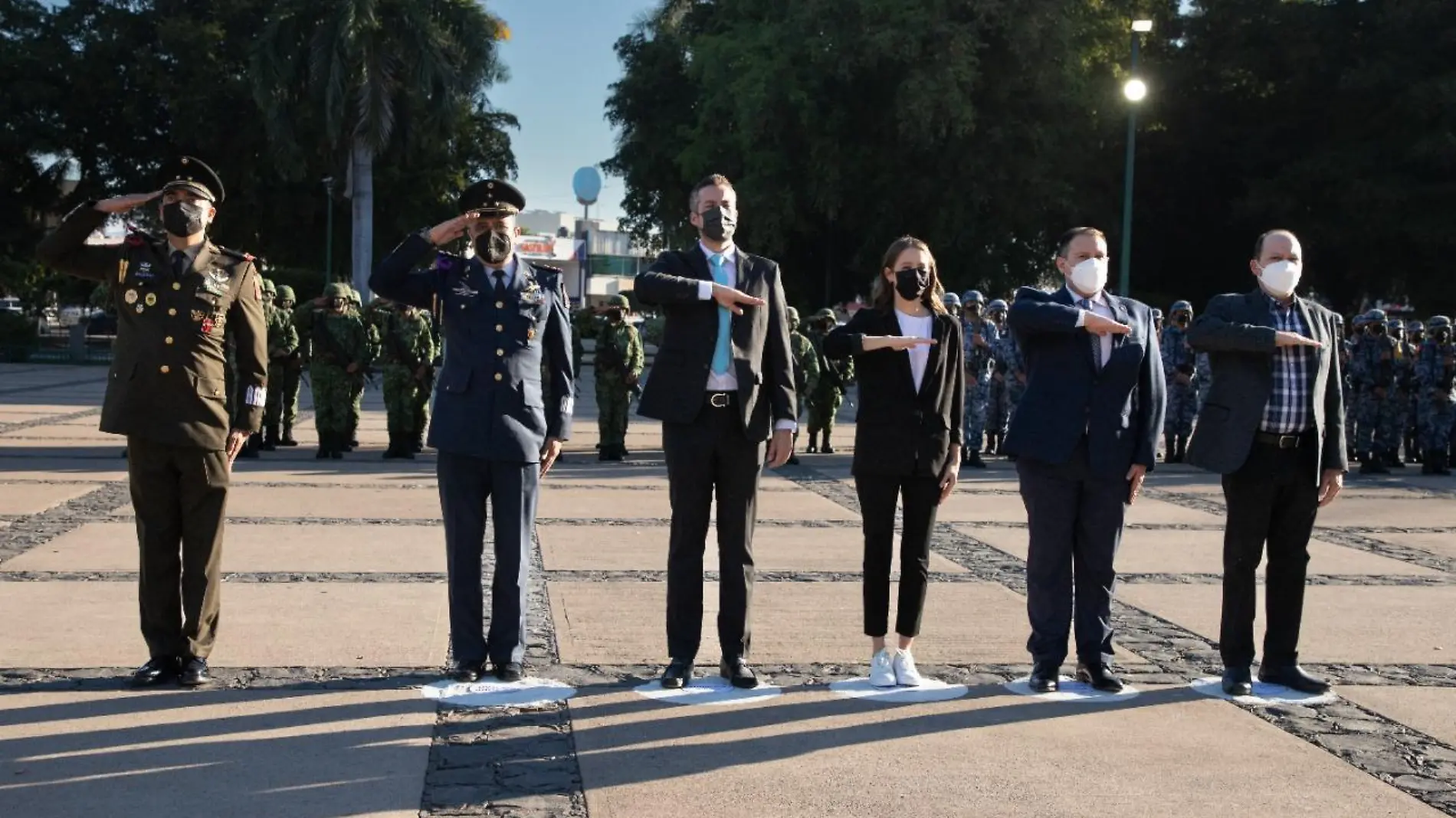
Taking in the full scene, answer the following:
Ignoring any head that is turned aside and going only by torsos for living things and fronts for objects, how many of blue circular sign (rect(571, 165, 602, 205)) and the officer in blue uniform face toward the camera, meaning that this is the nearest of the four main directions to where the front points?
2

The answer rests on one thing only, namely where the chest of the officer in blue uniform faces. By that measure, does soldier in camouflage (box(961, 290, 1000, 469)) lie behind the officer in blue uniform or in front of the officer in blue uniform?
behind

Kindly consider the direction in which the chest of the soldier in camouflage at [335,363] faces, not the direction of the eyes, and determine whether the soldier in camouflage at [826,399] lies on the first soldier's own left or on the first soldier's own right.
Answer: on the first soldier's own left

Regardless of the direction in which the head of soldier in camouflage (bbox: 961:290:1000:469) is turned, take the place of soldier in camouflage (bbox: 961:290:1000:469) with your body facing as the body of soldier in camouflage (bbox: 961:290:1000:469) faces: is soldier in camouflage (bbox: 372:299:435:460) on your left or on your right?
on your right

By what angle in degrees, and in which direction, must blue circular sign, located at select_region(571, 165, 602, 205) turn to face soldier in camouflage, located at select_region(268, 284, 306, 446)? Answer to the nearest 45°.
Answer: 0° — it already faces them

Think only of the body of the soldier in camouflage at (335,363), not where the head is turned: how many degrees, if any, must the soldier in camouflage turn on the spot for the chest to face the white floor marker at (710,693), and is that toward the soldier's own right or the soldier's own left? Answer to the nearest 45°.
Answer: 0° — they already face it

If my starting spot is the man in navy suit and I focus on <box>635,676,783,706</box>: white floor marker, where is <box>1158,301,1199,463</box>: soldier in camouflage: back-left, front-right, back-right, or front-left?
back-right

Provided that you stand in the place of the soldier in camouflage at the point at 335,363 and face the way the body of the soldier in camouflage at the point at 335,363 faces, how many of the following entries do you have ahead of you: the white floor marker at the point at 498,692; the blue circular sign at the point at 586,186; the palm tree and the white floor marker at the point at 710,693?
2

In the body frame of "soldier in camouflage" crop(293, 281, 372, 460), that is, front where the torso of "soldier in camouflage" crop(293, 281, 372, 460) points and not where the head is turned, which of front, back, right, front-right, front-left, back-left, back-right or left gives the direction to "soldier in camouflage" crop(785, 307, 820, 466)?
left

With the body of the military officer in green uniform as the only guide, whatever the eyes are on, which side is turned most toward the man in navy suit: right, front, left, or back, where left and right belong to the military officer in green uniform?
left

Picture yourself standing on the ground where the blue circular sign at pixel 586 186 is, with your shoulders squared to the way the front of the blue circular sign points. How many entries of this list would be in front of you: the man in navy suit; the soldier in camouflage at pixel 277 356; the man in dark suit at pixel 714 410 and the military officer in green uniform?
4
